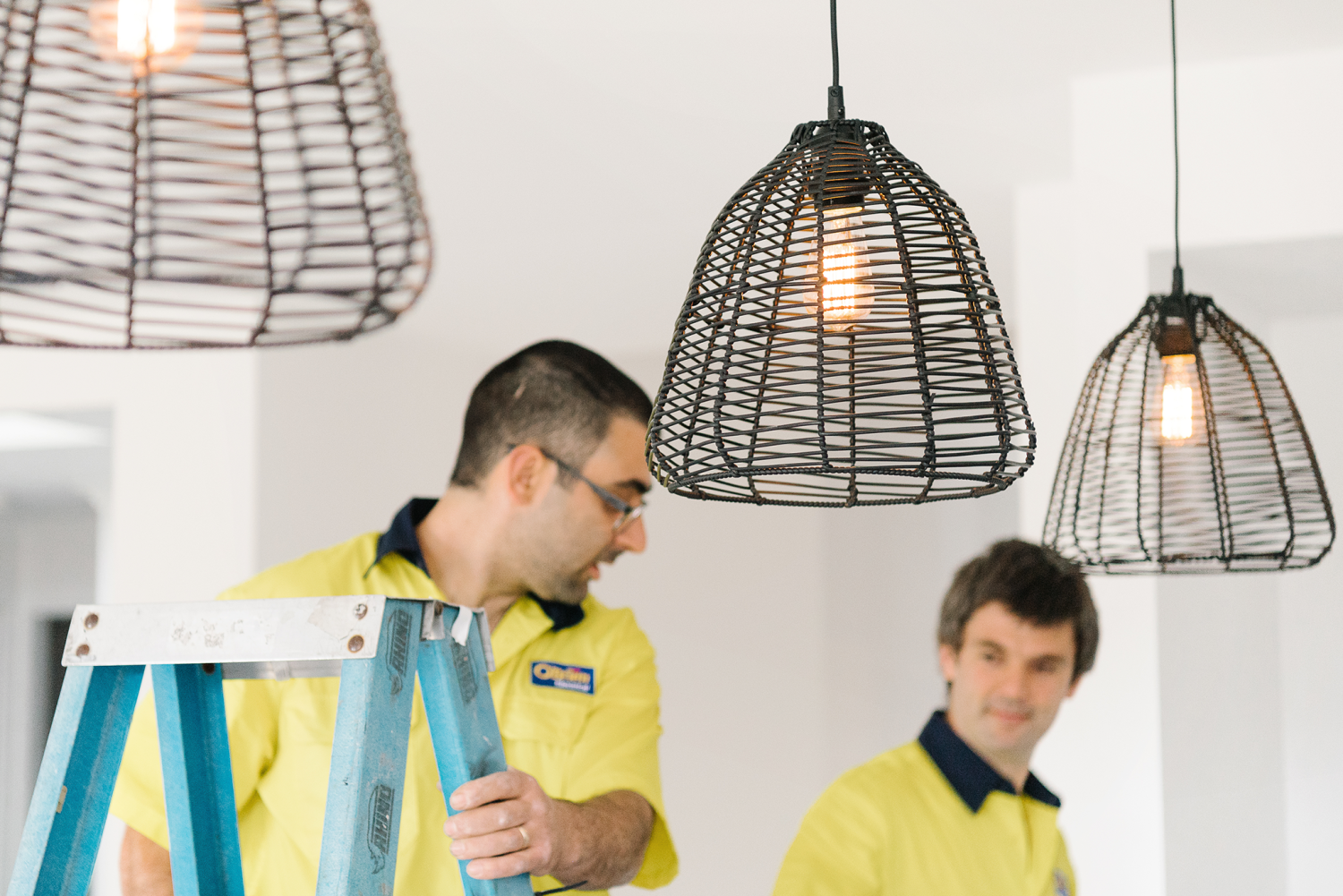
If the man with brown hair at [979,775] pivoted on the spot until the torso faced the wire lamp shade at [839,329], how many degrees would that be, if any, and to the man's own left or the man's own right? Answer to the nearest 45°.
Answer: approximately 45° to the man's own right

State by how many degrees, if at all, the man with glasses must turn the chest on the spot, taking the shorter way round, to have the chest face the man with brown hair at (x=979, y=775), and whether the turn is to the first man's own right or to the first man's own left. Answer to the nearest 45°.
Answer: approximately 45° to the first man's own left

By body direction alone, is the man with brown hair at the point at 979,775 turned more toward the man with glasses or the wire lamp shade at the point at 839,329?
the wire lamp shade

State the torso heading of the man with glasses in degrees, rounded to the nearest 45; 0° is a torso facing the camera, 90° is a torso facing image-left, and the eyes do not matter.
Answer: approximately 315°

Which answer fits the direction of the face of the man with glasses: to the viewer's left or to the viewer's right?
to the viewer's right

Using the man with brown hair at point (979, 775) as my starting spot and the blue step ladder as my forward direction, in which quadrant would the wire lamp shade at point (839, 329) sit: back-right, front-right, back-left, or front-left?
front-left

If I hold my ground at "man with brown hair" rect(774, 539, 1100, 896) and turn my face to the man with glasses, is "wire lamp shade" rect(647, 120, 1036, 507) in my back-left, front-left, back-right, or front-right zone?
front-left

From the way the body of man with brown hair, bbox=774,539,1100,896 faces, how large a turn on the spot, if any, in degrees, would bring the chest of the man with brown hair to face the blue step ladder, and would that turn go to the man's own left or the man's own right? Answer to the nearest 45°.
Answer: approximately 90° to the man's own right

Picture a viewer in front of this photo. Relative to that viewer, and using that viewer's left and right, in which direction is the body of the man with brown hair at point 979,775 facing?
facing the viewer and to the right of the viewer
